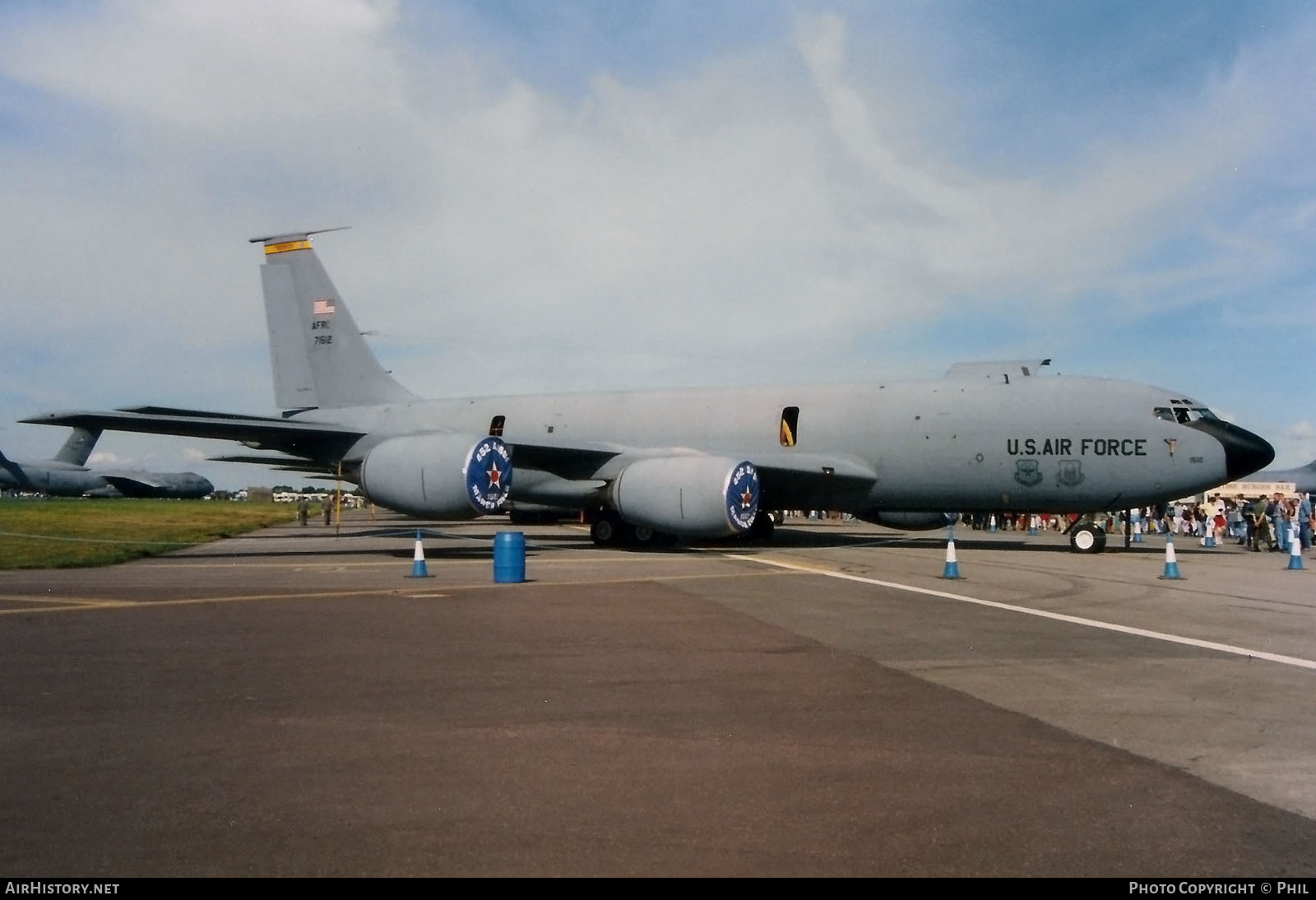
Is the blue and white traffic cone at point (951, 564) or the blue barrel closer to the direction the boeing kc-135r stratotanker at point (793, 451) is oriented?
the blue and white traffic cone

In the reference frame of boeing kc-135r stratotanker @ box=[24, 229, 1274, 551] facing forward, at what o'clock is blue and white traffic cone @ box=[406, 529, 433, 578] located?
The blue and white traffic cone is roughly at 3 o'clock from the boeing kc-135r stratotanker.

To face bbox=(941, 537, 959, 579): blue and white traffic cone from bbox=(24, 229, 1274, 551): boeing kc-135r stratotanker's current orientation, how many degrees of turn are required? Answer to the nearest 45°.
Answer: approximately 45° to its right

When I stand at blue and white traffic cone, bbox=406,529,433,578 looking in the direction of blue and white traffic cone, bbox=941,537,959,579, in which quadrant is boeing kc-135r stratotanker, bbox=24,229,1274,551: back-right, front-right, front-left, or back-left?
front-left

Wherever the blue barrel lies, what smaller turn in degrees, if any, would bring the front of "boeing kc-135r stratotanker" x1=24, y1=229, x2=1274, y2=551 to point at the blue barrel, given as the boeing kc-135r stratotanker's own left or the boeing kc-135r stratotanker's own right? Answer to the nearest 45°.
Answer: approximately 90° to the boeing kc-135r stratotanker's own right

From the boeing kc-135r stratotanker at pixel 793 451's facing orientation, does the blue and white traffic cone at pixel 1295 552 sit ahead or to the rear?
ahead

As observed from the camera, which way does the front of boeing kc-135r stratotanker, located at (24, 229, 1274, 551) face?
facing the viewer and to the right of the viewer
